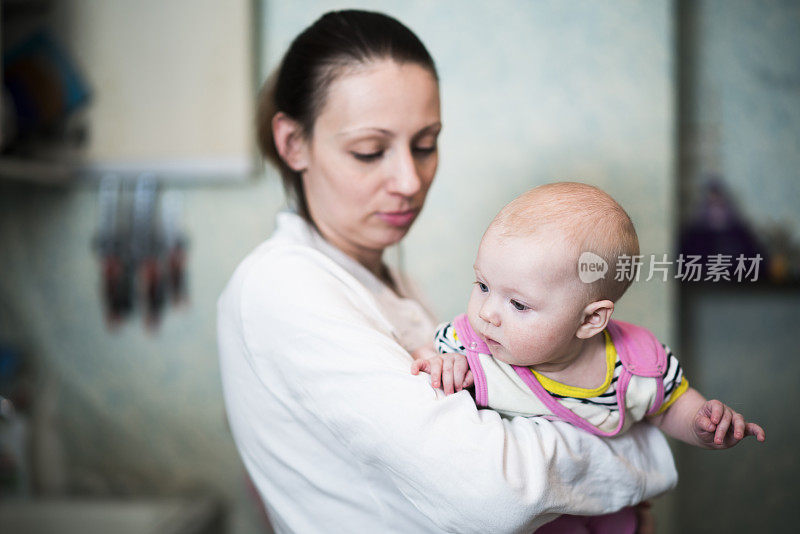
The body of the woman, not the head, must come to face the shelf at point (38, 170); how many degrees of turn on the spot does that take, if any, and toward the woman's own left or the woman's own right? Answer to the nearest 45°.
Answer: approximately 135° to the woman's own left

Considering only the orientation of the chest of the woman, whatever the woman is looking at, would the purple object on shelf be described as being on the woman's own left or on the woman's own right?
on the woman's own left

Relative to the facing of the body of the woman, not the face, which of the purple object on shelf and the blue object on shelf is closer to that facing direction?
the purple object on shelf

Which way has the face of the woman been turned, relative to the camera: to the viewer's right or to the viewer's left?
to the viewer's right

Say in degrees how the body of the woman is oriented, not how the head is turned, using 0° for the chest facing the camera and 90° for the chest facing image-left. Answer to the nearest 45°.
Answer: approximately 270°
